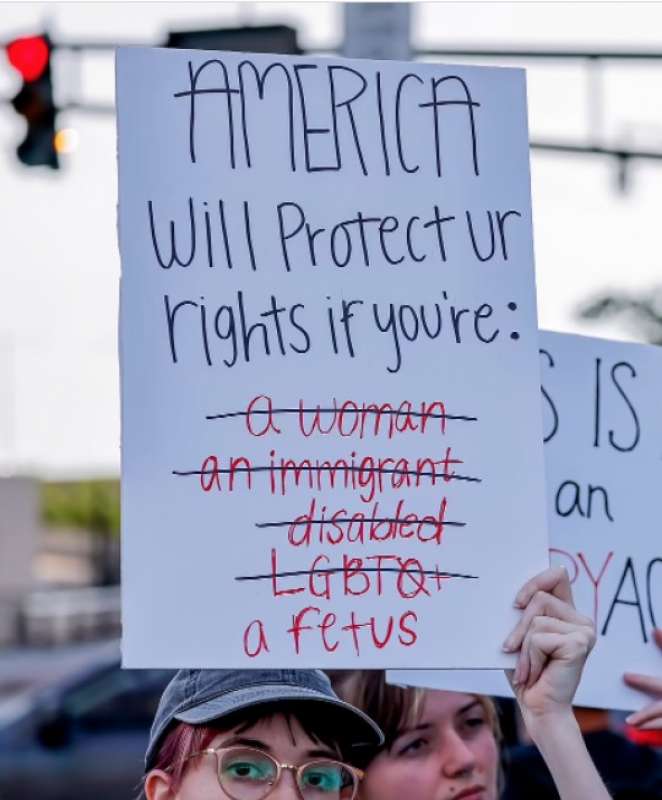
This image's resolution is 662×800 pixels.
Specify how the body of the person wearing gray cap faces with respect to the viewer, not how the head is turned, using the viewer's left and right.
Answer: facing the viewer and to the right of the viewer

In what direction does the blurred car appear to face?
to the viewer's left

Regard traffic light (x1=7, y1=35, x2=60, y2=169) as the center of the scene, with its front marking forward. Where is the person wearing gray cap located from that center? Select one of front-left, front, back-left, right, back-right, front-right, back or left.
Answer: front-left
